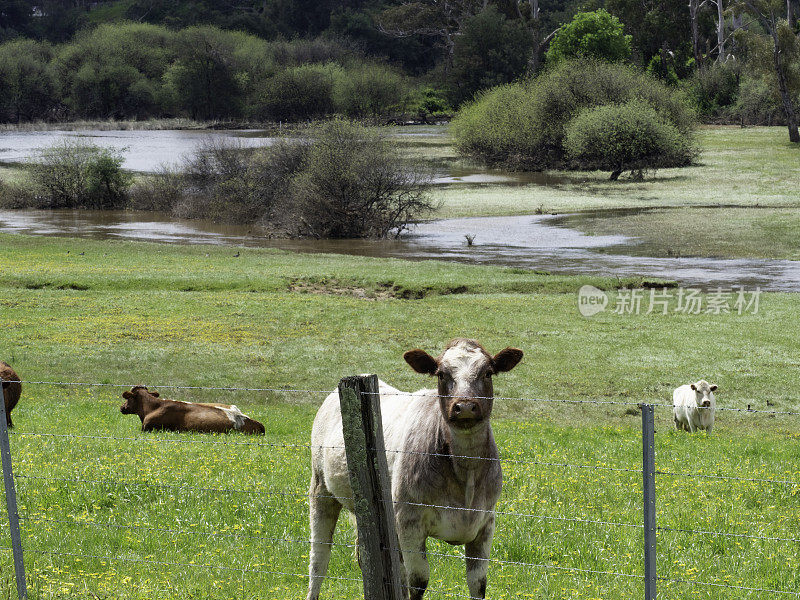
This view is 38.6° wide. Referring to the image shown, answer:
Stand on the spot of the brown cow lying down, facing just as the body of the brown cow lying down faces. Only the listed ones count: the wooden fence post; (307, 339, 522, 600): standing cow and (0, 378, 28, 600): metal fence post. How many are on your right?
0

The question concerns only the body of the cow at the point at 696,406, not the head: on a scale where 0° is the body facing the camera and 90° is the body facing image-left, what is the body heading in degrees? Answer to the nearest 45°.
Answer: approximately 315°

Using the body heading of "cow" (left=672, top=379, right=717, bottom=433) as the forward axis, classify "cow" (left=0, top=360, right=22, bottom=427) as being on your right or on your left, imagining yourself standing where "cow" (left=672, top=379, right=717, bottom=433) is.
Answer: on your right

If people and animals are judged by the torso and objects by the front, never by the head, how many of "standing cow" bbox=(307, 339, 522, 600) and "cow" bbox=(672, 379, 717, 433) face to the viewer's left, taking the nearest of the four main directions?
0

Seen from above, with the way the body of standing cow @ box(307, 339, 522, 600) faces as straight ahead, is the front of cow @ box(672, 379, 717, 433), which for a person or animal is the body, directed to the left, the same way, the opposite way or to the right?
the same way

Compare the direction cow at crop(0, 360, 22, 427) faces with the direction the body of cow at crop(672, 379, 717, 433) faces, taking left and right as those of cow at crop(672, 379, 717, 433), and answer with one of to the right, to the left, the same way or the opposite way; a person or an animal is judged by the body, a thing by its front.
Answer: to the right

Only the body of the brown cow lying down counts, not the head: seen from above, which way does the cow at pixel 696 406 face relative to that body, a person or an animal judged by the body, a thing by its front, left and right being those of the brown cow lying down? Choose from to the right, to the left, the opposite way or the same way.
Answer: to the left

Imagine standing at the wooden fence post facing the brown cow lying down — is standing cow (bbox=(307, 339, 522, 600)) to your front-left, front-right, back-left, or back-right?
front-right

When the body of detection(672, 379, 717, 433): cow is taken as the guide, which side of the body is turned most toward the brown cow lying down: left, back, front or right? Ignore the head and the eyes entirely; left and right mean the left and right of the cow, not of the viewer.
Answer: right

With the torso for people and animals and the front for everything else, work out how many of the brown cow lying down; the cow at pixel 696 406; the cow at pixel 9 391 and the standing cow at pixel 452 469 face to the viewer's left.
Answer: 2

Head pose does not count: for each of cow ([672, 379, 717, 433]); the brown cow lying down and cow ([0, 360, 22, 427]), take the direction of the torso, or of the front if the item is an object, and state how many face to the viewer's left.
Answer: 2

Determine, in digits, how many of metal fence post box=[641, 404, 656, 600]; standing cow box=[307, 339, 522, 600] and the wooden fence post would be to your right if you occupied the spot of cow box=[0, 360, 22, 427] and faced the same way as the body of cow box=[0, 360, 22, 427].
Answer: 0

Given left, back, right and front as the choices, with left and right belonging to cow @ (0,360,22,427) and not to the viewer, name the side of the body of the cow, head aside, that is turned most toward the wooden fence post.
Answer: left

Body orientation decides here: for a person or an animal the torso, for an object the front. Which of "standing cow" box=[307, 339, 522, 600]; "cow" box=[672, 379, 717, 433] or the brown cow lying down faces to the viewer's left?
the brown cow lying down

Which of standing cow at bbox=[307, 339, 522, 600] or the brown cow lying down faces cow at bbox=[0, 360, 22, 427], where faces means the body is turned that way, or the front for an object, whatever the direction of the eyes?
the brown cow lying down

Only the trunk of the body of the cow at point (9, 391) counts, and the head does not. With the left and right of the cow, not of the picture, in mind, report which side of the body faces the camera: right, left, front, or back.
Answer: left

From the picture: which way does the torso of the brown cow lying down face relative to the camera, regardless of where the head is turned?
to the viewer's left
